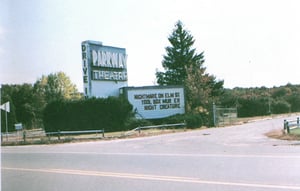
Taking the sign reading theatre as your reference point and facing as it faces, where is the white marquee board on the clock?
The white marquee board is roughly at 10 o'clock from the sign reading theatre.

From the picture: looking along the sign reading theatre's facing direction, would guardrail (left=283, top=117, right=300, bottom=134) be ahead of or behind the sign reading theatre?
ahead
